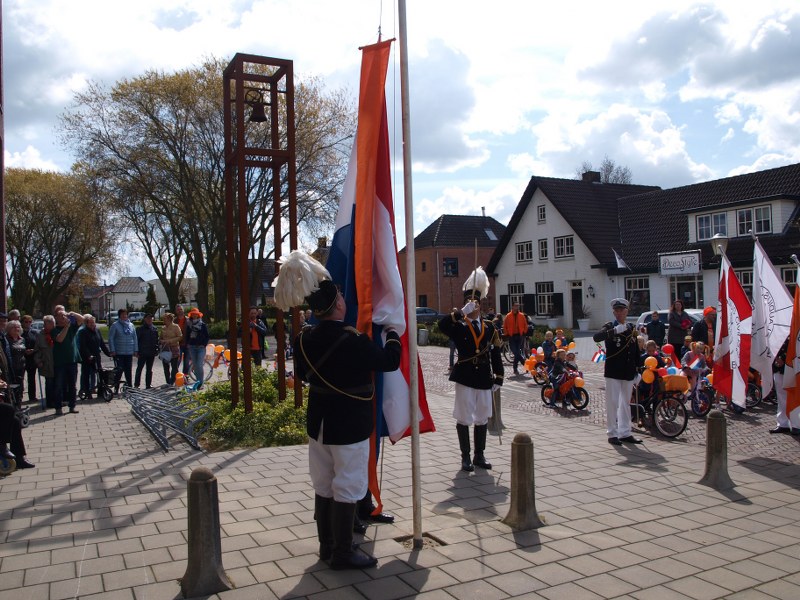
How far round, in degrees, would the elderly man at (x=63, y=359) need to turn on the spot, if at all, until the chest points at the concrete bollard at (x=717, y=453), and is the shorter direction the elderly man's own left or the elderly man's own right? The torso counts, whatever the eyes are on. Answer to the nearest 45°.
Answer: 0° — they already face it

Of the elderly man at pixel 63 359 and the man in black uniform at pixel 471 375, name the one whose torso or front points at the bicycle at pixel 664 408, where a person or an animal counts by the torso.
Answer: the elderly man

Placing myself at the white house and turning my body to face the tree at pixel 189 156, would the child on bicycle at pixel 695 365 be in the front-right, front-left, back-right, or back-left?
front-left

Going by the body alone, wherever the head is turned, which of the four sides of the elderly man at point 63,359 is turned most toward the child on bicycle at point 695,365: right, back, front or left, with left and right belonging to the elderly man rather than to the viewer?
front

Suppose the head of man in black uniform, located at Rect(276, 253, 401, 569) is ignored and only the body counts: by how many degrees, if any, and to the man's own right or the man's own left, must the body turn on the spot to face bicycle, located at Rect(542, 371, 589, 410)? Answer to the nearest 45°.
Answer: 0° — they already face it

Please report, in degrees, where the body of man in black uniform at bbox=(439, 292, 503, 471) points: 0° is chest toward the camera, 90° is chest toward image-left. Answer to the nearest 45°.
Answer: approximately 0°

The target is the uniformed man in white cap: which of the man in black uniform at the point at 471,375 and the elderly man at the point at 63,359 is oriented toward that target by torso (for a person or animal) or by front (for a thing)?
the elderly man

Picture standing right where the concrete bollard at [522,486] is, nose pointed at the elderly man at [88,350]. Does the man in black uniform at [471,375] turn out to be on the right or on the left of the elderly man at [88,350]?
right

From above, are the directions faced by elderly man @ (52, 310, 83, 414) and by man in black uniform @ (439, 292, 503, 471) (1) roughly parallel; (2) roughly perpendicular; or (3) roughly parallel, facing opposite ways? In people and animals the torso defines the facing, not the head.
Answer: roughly perpendicular

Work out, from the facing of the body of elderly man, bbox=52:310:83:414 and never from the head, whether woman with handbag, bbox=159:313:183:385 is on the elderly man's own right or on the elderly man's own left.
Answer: on the elderly man's own left

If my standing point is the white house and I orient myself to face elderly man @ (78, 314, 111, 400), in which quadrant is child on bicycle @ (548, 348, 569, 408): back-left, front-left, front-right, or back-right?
front-left

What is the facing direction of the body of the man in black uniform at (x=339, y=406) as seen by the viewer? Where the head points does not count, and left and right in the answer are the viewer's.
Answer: facing away from the viewer and to the right of the viewer

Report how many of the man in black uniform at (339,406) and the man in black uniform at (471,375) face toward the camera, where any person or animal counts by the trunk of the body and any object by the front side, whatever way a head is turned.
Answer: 1

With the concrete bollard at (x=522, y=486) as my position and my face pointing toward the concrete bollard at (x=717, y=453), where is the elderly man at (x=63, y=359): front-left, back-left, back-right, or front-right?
back-left

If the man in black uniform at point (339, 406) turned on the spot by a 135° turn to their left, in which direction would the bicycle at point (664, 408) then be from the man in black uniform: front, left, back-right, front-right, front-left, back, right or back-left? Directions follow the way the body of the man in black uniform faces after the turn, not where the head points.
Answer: back-right

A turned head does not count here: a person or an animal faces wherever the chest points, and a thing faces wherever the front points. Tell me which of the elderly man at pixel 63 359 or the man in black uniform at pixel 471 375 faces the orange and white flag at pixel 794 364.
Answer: the elderly man

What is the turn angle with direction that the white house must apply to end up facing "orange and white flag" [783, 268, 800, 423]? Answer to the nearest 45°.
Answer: approximately 45° to its left

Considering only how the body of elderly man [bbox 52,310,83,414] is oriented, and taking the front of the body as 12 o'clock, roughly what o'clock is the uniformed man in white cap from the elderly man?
The uniformed man in white cap is roughly at 12 o'clock from the elderly man.

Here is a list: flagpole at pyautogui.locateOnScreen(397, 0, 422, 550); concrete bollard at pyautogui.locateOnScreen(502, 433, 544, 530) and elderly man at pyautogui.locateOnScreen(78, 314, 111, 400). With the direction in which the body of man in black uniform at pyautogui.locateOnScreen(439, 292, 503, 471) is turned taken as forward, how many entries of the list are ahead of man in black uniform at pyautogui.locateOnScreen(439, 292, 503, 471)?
2

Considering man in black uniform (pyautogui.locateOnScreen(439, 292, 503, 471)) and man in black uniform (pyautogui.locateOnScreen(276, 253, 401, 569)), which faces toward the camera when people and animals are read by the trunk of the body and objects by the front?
man in black uniform (pyautogui.locateOnScreen(439, 292, 503, 471))
